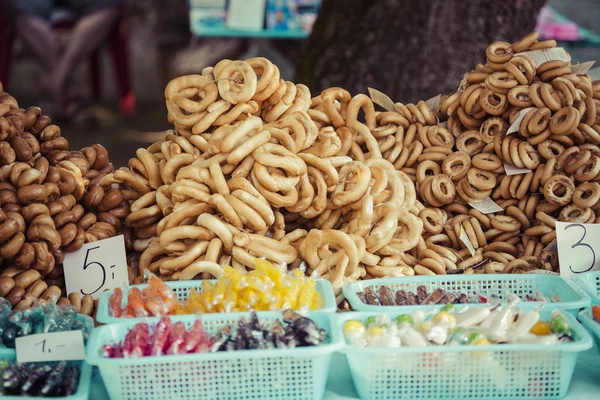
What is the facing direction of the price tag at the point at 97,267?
toward the camera

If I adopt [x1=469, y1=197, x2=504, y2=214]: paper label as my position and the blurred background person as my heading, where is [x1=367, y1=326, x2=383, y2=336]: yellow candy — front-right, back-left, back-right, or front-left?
back-left

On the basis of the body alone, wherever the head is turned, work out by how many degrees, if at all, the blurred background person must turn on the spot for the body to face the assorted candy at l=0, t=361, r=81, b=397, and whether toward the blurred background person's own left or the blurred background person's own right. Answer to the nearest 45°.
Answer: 0° — they already face it

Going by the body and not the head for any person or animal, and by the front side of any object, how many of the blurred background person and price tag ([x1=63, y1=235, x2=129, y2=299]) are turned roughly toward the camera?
2

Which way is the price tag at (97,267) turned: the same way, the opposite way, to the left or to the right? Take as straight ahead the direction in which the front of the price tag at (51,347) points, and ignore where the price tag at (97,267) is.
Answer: the same way

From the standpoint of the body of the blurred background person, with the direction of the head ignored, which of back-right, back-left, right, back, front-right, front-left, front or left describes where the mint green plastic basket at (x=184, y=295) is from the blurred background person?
front

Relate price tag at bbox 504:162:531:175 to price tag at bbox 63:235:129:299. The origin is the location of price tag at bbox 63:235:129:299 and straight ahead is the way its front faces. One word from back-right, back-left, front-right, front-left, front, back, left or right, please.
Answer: left

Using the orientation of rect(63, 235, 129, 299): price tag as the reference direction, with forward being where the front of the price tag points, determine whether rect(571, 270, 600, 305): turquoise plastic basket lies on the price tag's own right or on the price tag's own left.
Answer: on the price tag's own left

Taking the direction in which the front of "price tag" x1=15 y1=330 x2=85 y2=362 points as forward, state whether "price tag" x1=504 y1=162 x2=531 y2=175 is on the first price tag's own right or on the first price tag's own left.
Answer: on the first price tag's own left

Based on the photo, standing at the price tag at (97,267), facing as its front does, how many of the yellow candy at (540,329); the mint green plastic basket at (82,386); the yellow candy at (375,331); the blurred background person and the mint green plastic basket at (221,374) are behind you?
1

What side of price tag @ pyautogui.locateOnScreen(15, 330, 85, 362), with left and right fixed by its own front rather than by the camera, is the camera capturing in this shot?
front

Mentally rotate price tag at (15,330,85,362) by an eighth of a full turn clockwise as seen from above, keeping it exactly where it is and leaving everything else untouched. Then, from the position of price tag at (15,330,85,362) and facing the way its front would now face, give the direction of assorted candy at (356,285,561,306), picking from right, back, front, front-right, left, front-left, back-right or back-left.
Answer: back-left

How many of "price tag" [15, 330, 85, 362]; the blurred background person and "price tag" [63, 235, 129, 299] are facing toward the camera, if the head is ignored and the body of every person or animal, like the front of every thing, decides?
3

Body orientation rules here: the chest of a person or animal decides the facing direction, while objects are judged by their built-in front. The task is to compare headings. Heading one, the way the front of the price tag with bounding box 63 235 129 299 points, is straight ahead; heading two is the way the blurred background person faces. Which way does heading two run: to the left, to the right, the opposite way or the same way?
the same way
